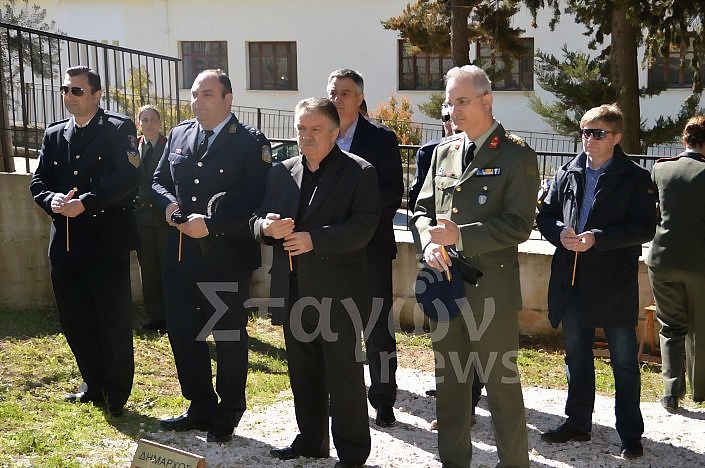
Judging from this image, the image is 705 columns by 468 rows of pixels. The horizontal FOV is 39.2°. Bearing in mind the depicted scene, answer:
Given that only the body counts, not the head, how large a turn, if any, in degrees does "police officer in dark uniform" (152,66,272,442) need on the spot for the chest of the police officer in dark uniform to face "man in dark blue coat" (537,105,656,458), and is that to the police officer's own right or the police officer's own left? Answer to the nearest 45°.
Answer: approximately 135° to the police officer's own left

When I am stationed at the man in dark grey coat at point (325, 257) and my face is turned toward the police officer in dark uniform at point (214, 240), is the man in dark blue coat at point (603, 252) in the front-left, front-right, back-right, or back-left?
back-right

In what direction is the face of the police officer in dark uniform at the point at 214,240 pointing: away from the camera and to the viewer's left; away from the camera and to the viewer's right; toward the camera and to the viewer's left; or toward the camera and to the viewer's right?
toward the camera and to the viewer's left

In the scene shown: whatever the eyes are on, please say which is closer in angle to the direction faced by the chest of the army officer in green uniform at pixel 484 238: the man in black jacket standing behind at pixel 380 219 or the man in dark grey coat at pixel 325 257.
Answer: the man in dark grey coat

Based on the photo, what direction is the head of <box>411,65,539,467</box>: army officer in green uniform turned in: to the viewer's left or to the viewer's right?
to the viewer's left

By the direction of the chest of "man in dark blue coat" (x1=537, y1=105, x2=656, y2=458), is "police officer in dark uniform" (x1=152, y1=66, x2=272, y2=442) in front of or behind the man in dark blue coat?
in front

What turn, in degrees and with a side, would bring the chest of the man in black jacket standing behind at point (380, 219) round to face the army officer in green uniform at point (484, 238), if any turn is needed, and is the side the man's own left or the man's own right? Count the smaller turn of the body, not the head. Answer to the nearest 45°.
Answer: approximately 45° to the man's own left
